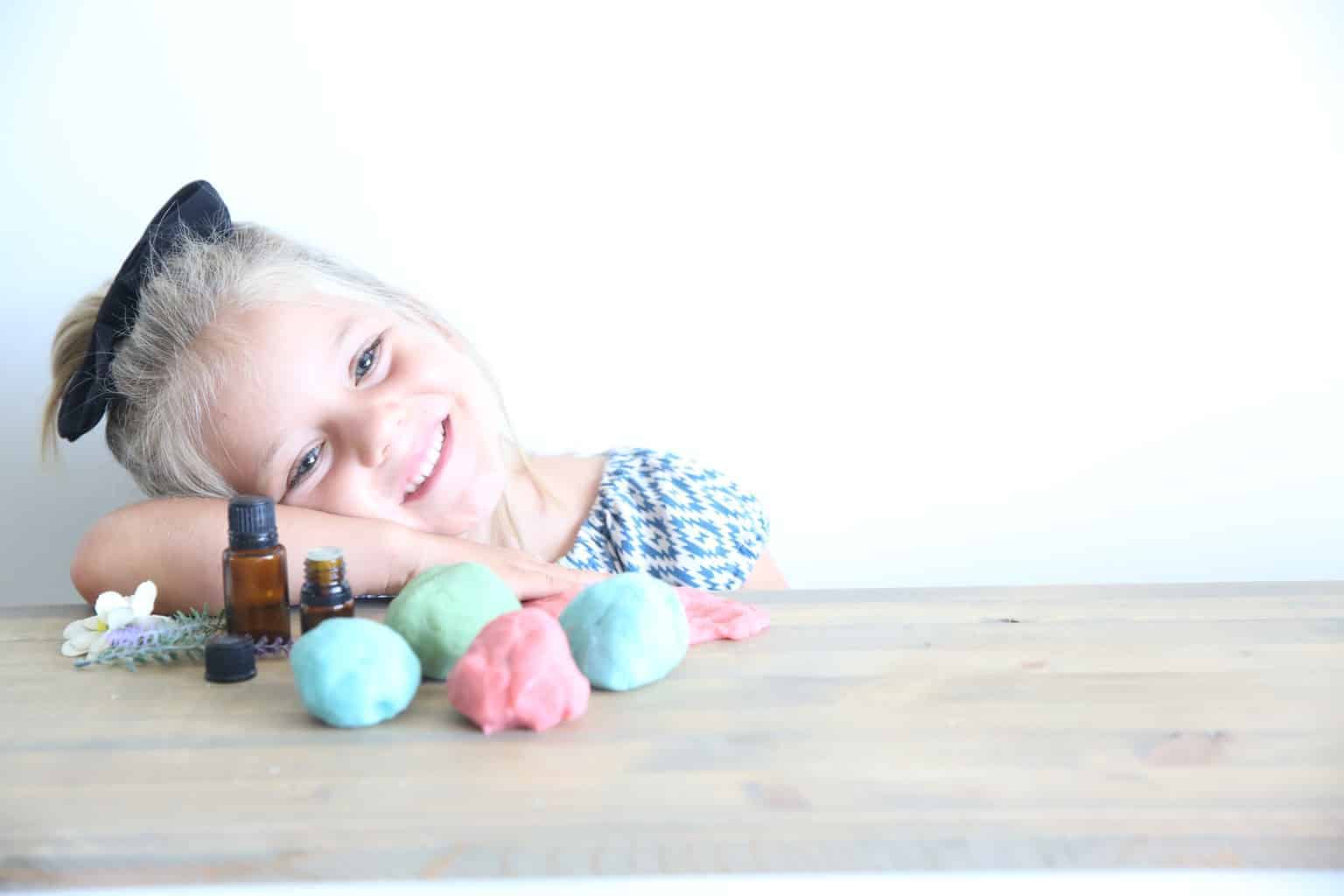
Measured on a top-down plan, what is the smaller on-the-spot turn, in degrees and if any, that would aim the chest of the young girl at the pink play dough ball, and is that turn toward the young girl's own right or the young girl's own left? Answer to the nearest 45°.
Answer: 0° — they already face it

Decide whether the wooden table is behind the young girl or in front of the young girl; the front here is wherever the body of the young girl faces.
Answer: in front

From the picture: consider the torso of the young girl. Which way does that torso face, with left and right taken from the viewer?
facing the viewer
